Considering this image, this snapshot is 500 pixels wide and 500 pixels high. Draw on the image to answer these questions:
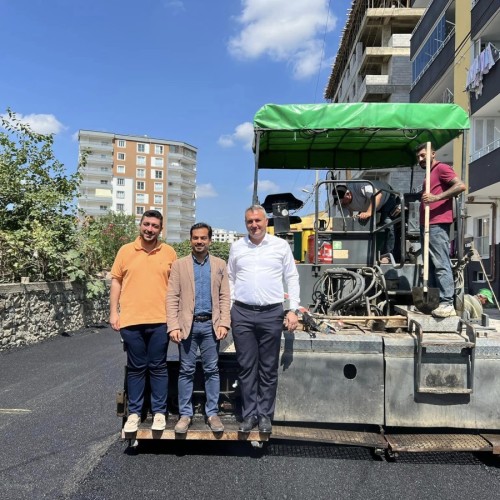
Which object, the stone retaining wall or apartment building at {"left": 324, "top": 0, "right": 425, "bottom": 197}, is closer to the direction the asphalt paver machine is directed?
the apartment building

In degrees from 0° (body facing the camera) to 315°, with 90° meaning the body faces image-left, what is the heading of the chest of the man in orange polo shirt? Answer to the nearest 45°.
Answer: approximately 0°

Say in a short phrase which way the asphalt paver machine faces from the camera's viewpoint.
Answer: facing away from the viewer

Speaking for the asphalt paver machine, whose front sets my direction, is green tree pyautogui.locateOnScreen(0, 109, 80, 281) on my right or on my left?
on my left

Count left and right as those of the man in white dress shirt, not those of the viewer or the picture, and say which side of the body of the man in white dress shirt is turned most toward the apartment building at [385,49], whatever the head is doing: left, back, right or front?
back

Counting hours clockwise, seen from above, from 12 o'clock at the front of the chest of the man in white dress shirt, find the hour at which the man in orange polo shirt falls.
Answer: The man in orange polo shirt is roughly at 3 o'clock from the man in white dress shirt.

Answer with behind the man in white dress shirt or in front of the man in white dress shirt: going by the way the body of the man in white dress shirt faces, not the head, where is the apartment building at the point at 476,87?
behind

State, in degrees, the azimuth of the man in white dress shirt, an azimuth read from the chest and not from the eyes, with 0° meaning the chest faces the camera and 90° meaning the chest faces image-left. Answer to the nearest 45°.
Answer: approximately 0°

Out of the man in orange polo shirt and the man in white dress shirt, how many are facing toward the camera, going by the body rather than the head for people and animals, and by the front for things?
2
